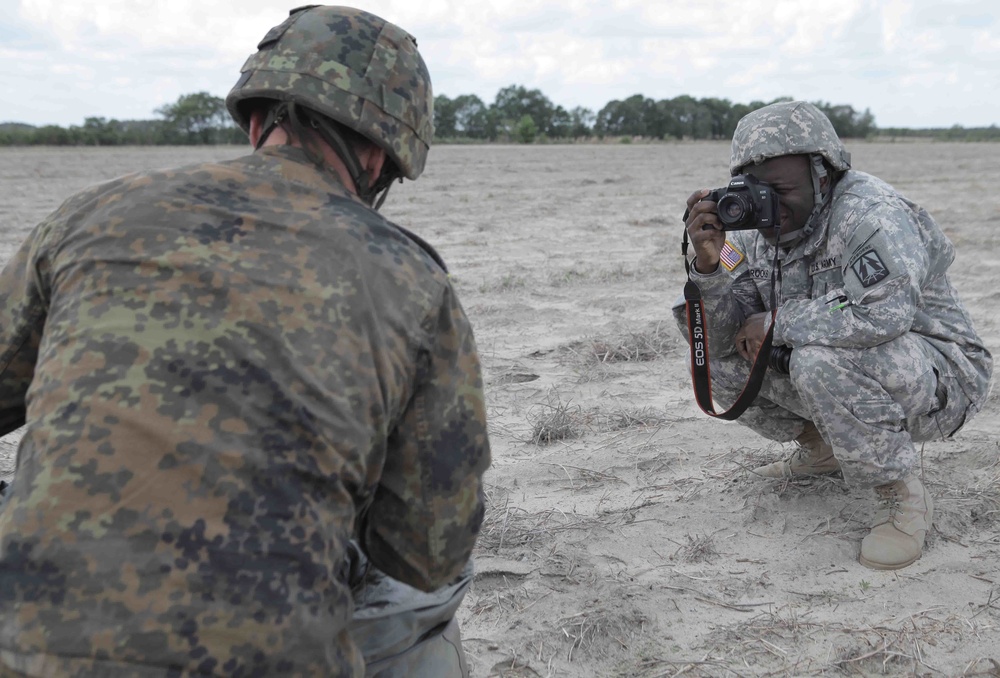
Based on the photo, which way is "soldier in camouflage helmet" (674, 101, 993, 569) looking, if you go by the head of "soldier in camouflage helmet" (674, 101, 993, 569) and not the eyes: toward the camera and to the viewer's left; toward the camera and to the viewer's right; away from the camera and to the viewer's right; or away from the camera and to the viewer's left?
toward the camera and to the viewer's left

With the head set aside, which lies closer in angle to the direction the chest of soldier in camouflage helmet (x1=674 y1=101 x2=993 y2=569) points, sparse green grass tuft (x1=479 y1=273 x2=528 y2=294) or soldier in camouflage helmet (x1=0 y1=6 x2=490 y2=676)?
the soldier in camouflage helmet

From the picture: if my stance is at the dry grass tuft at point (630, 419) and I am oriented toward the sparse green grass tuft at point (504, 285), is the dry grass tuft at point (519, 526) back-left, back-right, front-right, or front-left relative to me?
back-left

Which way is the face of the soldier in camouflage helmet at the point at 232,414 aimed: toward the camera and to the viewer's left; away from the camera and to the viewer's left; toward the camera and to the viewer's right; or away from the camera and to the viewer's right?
away from the camera and to the viewer's right

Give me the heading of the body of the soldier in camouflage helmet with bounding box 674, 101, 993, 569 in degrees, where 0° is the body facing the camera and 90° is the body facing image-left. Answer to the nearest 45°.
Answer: approximately 45°

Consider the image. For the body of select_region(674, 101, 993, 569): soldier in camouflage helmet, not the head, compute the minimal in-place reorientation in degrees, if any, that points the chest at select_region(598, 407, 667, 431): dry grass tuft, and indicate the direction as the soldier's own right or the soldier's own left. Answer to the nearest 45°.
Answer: approximately 90° to the soldier's own right

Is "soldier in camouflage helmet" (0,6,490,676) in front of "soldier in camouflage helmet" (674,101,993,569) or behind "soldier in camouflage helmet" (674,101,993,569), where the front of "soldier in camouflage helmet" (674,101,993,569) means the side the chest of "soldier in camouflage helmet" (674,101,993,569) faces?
in front

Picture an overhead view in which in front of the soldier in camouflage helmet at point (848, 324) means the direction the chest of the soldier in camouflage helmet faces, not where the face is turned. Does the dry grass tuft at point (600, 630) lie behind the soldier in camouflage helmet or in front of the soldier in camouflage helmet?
in front

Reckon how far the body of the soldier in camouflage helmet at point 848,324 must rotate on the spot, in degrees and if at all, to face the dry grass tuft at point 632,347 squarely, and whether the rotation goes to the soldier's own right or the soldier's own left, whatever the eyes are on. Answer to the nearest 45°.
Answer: approximately 90° to the soldier's own right

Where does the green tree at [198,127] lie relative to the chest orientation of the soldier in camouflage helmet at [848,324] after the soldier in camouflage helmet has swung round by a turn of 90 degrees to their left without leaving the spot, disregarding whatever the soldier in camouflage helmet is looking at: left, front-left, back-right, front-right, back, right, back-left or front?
back

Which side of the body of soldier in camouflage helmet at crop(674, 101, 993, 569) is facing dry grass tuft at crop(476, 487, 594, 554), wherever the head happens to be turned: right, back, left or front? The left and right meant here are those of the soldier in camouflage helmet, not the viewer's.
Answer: front

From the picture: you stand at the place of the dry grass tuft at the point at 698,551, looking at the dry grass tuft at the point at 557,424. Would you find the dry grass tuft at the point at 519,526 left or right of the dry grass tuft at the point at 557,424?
left

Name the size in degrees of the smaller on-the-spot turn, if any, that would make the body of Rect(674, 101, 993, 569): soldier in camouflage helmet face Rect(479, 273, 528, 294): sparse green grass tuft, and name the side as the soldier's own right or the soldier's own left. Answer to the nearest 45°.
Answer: approximately 90° to the soldier's own right
